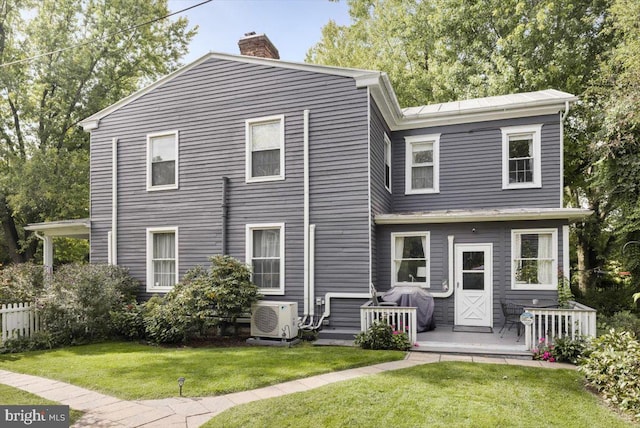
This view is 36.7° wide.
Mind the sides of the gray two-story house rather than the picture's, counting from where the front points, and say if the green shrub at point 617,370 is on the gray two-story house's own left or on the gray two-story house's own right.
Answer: on the gray two-story house's own left

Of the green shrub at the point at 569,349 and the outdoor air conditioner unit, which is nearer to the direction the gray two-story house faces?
the outdoor air conditioner unit
